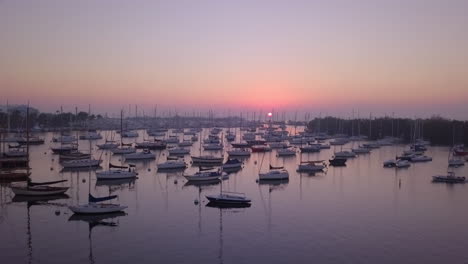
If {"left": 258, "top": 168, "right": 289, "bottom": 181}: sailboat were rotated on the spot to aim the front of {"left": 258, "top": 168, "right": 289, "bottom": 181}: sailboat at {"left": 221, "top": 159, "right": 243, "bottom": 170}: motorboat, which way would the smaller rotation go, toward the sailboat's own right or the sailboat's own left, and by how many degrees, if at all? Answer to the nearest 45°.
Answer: approximately 45° to the sailboat's own right

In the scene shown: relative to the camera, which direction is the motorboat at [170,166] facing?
to the viewer's left

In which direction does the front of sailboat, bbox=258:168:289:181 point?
to the viewer's left

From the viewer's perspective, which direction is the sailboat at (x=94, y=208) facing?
to the viewer's left

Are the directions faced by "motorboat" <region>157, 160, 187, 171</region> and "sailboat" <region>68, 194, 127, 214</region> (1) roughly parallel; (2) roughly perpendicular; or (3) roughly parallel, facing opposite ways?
roughly parallel

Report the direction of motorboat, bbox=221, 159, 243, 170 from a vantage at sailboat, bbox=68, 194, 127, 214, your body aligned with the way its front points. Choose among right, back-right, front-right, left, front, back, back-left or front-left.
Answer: back-right

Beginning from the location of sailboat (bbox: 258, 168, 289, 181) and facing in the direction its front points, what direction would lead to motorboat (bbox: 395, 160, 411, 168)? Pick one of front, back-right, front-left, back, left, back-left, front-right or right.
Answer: back-right

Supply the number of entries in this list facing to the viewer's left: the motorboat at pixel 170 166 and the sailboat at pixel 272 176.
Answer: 2

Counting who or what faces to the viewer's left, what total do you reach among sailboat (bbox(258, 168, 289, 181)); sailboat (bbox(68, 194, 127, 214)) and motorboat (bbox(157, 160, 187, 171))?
3

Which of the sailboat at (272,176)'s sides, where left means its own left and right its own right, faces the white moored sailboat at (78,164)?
front

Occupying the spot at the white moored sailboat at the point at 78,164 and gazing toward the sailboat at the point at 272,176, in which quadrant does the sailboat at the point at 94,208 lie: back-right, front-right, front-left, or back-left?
front-right

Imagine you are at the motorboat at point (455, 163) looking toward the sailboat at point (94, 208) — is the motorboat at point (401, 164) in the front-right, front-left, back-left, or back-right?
front-right

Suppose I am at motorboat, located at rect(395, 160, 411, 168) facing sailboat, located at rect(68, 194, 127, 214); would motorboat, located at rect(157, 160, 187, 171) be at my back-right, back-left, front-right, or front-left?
front-right
